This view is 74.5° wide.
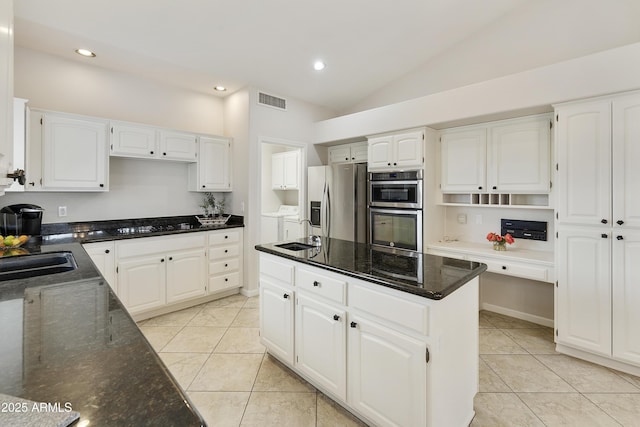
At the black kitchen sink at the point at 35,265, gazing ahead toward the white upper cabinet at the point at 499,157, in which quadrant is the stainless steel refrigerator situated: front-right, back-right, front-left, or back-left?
front-left

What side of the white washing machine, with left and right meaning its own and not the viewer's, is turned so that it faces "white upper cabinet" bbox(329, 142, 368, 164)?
left

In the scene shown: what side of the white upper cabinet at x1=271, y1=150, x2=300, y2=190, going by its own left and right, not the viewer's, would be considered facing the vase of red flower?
left

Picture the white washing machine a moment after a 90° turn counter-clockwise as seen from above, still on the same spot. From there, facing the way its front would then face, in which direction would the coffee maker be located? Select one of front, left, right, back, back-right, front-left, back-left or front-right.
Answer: right

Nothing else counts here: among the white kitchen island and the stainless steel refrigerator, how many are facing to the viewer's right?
0

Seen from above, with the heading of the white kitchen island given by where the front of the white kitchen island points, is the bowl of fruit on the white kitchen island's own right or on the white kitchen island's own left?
on the white kitchen island's own right

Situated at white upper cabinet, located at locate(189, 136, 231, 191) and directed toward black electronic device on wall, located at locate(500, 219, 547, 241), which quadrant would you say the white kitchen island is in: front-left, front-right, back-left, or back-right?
front-right

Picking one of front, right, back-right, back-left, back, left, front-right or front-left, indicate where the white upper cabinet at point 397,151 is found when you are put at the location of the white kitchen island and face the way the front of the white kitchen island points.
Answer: back-right

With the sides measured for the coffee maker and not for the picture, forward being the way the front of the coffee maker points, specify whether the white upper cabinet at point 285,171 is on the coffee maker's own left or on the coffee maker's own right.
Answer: on the coffee maker's own left

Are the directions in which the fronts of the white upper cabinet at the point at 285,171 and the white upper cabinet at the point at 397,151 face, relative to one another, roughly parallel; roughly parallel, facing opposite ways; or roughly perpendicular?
roughly parallel

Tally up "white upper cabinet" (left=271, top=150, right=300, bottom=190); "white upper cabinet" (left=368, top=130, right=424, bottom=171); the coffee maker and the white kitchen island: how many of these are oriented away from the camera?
0

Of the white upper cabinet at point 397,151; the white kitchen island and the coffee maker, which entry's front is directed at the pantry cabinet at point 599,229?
the coffee maker

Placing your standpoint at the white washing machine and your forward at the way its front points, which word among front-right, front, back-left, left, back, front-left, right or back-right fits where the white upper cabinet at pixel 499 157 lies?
left

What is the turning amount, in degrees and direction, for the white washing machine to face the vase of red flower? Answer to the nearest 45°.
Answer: approximately 90° to its left

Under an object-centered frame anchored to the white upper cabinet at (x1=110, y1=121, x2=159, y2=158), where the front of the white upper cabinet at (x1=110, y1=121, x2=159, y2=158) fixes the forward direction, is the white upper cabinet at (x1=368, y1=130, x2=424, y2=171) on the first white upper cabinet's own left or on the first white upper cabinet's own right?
on the first white upper cabinet's own left

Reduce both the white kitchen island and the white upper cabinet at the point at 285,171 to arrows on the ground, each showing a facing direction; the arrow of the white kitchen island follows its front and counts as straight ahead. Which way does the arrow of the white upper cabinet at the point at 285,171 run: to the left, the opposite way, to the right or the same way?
the same way

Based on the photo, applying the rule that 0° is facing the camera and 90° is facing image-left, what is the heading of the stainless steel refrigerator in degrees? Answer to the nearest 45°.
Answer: approximately 45°

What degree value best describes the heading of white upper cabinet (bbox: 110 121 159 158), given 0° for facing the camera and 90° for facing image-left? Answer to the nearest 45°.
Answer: approximately 0°

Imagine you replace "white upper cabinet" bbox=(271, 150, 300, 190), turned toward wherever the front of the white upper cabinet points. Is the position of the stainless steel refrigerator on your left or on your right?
on your left

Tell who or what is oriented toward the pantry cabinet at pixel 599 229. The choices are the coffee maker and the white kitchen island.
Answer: the coffee maker
